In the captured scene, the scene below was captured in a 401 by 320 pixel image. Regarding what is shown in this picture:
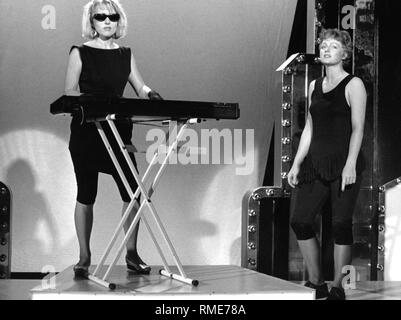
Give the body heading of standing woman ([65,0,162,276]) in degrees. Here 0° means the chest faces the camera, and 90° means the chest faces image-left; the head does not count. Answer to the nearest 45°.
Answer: approximately 0°

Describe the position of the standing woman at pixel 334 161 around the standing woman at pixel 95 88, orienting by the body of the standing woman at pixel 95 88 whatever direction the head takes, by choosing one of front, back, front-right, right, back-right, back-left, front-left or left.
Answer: left

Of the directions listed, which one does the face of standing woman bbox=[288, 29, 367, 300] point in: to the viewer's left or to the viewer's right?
to the viewer's left
